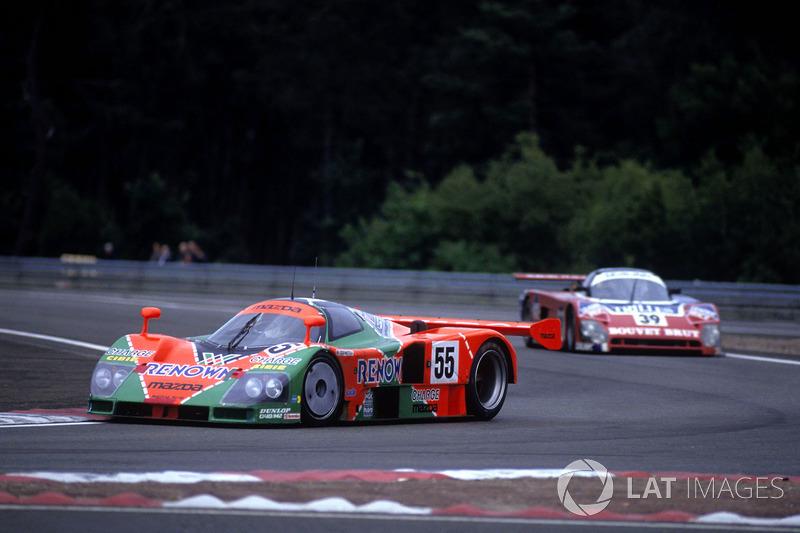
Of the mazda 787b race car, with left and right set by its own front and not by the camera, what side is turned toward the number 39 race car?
back

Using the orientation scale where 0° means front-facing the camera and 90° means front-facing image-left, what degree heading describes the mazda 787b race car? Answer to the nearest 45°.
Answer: approximately 45°

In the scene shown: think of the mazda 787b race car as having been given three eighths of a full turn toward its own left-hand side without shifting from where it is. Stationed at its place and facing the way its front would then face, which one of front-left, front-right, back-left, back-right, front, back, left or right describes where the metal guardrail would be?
left
